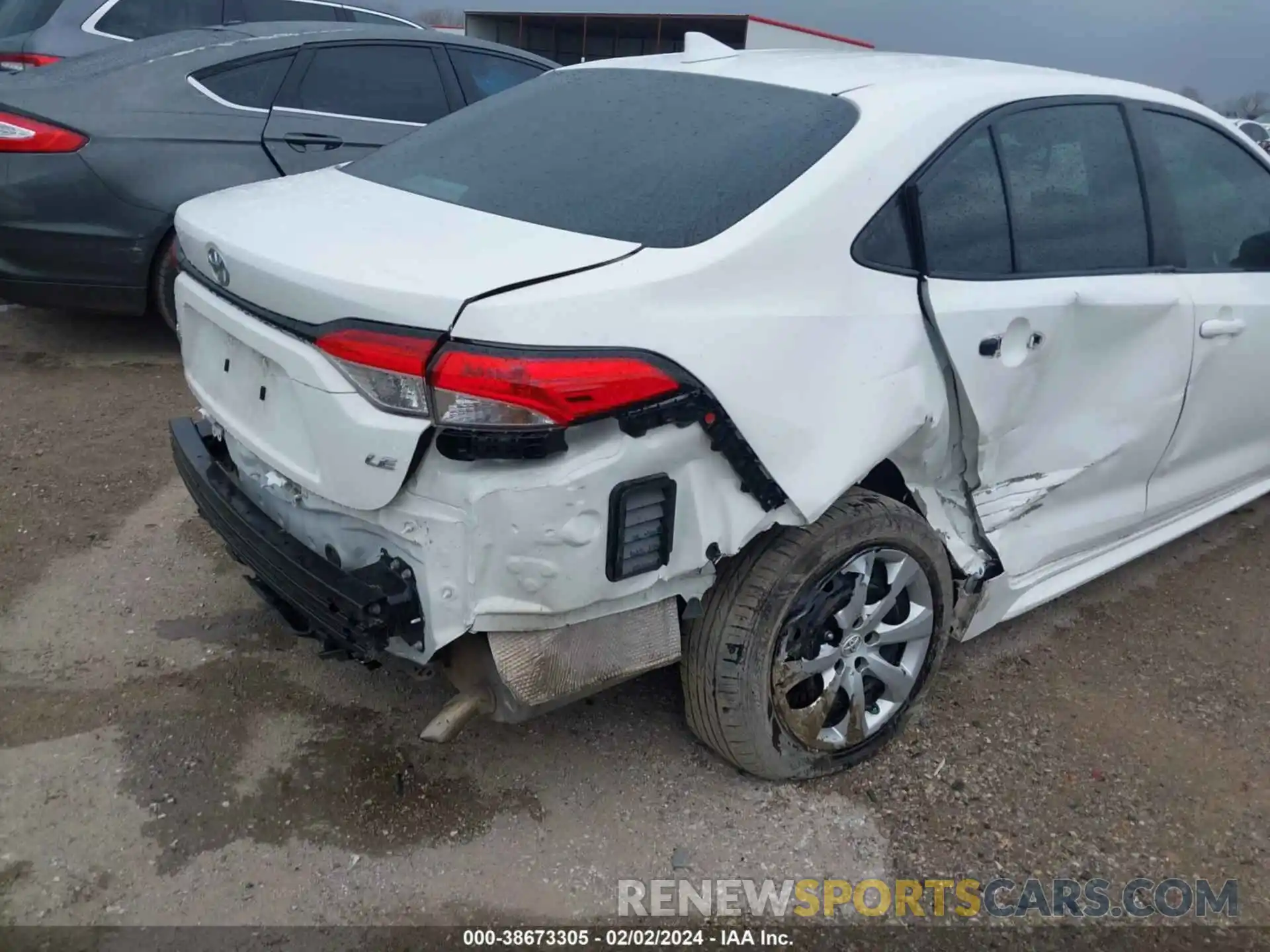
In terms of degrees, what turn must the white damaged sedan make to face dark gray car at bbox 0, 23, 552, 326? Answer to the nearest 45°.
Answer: approximately 90° to its left

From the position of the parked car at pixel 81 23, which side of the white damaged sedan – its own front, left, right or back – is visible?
left

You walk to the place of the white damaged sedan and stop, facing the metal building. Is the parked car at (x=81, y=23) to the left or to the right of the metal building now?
left

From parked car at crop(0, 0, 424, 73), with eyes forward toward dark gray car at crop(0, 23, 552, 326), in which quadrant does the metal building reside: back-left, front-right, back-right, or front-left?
back-left

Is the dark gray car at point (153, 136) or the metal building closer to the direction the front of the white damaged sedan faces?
the metal building

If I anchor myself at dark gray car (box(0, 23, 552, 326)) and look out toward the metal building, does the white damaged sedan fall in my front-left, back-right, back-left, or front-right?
back-right

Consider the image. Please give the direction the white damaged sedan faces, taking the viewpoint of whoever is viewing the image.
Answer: facing away from the viewer and to the right of the viewer

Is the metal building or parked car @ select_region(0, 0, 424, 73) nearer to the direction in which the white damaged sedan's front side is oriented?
the metal building

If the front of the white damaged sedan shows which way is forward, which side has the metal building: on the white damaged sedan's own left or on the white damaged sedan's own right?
on the white damaged sedan's own left
